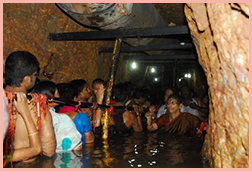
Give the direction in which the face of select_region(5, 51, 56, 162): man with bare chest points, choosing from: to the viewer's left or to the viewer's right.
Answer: to the viewer's right

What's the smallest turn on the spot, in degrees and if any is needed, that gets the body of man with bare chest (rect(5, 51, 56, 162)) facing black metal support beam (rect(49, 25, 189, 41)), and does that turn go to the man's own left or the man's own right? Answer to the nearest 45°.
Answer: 0° — they already face it

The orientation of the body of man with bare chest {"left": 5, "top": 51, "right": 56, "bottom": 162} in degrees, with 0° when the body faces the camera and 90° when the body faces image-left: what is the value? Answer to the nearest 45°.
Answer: approximately 225°
